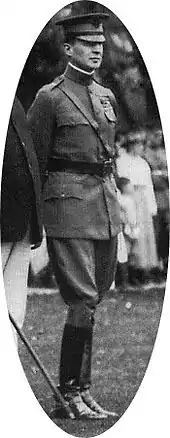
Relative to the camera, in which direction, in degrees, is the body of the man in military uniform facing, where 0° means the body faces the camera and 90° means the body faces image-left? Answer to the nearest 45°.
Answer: approximately 315°
